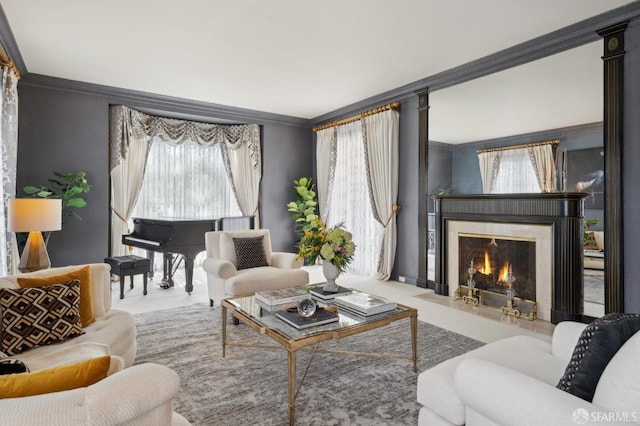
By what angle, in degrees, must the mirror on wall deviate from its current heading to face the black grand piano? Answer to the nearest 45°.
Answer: approximately 45° to its right

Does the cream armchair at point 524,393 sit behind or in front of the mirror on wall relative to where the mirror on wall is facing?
in front

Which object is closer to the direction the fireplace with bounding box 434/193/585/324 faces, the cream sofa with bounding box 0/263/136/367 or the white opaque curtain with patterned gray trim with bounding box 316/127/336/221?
the cream sofa

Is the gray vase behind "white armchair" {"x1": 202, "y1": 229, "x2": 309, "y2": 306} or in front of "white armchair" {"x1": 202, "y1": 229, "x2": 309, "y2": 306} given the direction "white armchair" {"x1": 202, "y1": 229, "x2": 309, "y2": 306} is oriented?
in front

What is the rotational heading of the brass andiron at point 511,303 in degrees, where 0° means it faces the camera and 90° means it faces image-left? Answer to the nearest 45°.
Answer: approximately 45°

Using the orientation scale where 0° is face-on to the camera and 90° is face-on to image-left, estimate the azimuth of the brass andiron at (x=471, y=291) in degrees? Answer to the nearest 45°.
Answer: approximately 45°

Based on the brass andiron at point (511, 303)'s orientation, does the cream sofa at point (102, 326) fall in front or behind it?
in front

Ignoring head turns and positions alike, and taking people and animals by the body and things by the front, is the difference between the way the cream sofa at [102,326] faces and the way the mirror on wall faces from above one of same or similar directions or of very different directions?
very different directions

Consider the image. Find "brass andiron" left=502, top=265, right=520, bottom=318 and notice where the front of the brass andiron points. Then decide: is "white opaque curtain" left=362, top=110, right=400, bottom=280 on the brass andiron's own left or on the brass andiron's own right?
on the brass andiron's own right

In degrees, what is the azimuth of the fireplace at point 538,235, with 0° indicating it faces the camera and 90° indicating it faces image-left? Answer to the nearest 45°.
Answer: approximately 45°
